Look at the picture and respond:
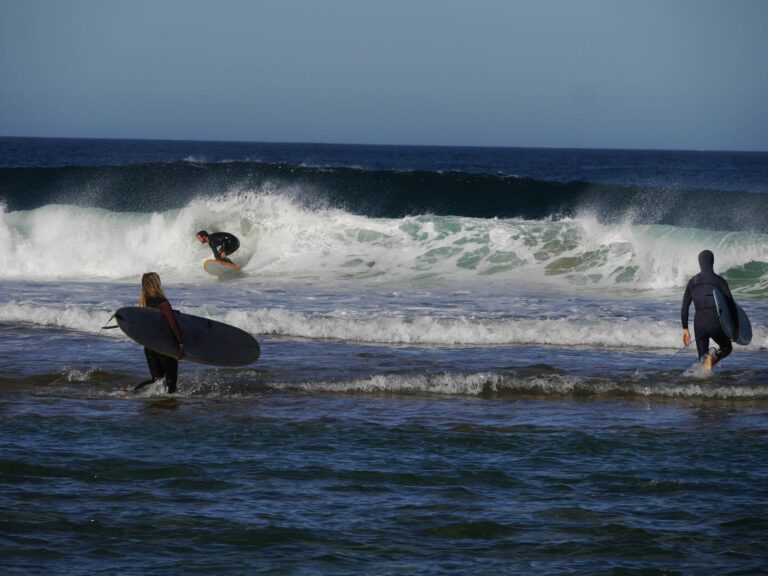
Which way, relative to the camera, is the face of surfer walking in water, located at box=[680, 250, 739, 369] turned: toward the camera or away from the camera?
away from the camera

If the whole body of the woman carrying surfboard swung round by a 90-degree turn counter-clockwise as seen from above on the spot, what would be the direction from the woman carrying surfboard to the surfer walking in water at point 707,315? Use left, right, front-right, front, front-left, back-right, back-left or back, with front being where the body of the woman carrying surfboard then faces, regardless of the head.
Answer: back-right

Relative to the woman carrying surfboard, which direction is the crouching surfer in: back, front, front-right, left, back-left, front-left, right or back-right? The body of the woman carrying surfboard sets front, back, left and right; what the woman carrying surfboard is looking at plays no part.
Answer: front-left

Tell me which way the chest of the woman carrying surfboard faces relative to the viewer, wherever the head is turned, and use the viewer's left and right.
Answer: facing away from the viewer and to the right of the viewer

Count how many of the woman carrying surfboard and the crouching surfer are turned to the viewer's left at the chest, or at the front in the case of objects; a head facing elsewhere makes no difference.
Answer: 1

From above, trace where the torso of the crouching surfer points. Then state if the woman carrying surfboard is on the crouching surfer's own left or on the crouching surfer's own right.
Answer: on the crouching surfer's own left

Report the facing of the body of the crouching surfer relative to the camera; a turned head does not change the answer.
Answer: to the viewer's left
